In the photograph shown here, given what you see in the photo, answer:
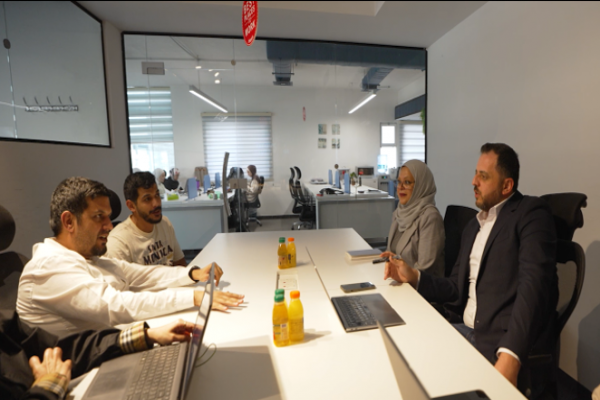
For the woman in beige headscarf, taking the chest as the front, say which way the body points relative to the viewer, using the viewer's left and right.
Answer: facing the viewer and to the left of the viewer

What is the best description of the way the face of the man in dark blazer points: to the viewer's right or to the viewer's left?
to the viewer's left

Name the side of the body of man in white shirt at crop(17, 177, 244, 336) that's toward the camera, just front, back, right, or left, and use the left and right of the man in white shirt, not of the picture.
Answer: right

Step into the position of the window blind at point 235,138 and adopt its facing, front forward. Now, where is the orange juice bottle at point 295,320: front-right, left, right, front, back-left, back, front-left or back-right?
front

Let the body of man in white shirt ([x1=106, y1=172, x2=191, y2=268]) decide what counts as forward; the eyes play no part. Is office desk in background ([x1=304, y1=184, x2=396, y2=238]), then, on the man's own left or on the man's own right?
on the man's own left

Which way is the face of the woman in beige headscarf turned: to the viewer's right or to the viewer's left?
to the viewer's left

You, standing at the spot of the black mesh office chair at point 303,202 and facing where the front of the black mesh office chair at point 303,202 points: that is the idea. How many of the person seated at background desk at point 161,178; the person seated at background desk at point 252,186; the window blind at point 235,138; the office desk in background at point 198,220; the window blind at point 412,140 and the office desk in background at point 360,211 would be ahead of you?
2

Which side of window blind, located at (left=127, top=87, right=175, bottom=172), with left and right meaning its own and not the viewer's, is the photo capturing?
front

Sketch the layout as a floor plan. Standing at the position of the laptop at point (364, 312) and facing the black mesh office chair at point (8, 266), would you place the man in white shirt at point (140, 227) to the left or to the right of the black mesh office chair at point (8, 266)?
right
